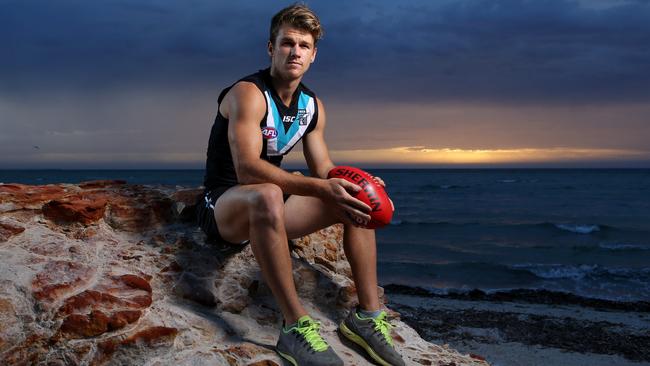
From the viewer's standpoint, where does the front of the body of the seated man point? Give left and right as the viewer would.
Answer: facing the viewer and to the right of the viewer
